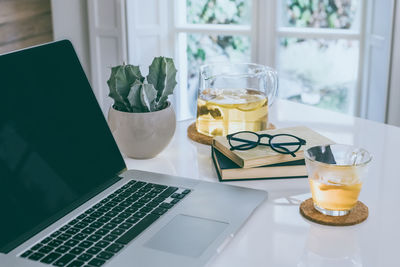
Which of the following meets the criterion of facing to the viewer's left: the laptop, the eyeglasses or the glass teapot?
the glass teapot

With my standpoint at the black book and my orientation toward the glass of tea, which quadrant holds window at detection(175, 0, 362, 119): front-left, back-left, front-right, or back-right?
back-left

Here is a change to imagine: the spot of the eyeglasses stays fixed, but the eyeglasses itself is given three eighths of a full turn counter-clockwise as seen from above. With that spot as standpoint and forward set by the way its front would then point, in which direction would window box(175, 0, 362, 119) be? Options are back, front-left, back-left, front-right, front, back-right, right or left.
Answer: front-left

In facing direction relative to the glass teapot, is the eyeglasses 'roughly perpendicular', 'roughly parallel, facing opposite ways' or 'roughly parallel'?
roughly perpendicular

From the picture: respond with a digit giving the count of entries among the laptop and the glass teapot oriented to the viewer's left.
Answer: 1

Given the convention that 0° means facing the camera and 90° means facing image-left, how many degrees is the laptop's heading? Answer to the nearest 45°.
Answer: approximately 315°

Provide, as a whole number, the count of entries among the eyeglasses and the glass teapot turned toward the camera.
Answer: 1

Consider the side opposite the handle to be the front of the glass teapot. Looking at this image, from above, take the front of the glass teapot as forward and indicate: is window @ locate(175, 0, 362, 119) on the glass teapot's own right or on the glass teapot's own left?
on the glass teapot's own right

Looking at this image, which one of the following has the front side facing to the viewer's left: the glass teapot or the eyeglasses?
the glass teapot

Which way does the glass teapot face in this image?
to the viewer's left

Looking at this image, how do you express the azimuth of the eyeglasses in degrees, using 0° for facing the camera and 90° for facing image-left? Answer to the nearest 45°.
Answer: approximately 0°
